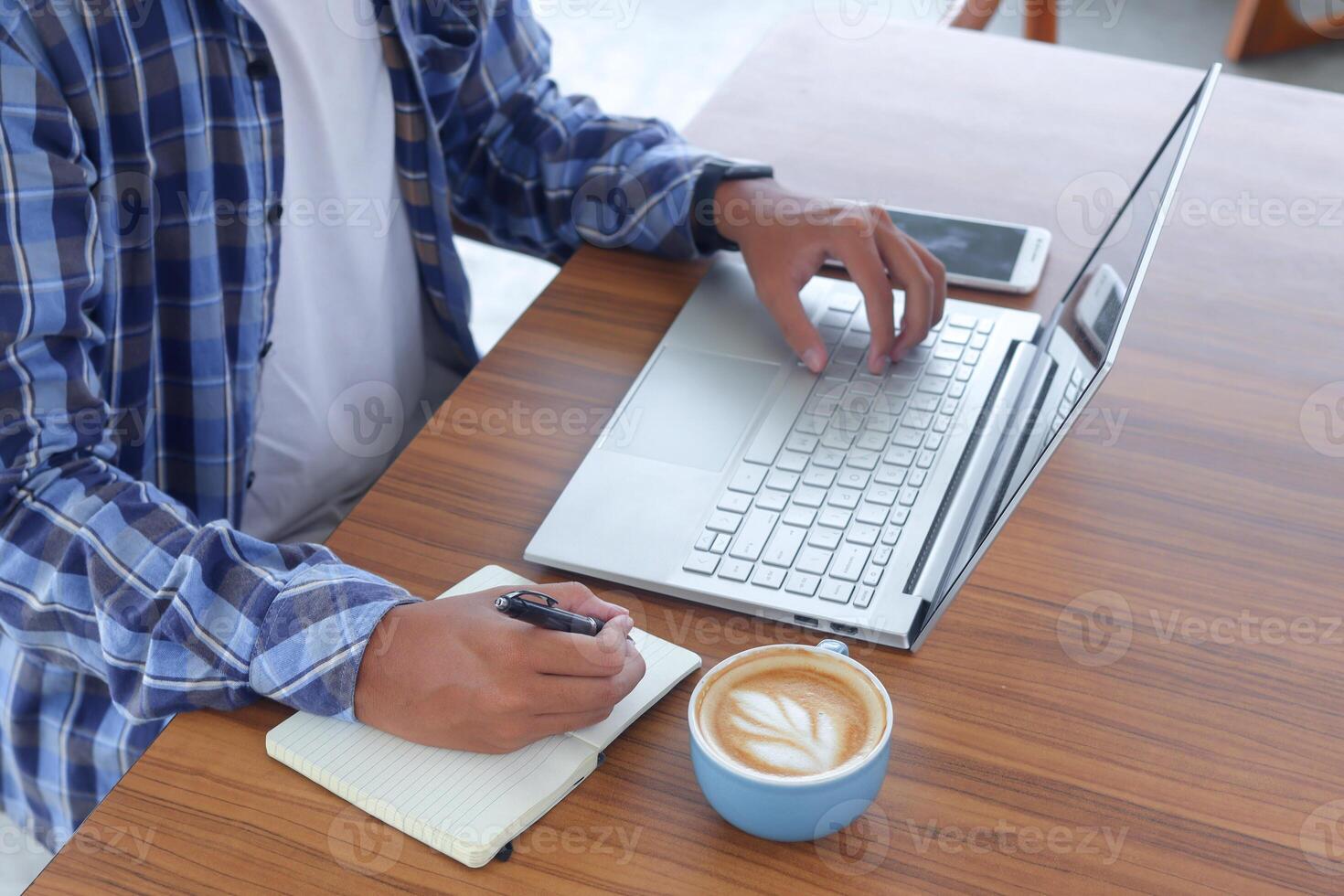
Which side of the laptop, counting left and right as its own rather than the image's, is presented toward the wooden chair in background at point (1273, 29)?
right

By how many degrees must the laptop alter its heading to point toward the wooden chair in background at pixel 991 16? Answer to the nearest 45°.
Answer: approximately 90° to its right

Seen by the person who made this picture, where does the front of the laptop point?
facing to the left of the viewer
